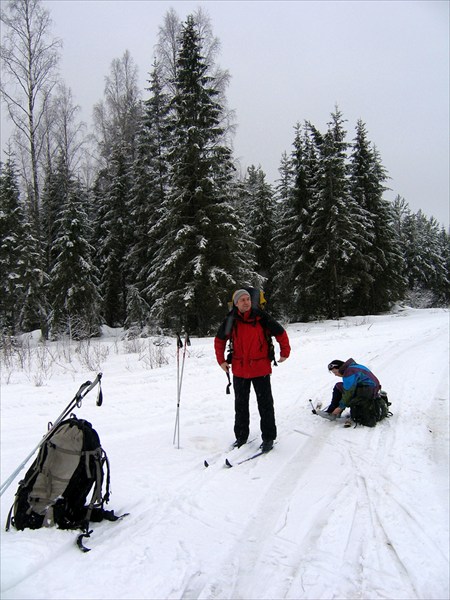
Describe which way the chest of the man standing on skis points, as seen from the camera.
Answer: toward the camera

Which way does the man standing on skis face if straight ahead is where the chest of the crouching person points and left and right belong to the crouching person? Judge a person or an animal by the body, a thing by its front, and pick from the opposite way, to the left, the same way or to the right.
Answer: to the left

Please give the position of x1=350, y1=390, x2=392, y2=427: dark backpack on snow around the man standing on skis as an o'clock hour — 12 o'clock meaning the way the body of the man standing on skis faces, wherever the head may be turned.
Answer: The dark backpack on snow is roughly at 8 o'clock from the man standing on skis.

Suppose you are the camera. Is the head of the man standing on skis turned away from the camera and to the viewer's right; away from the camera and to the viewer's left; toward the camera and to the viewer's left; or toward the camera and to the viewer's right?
toward the camera and to the viewer's right

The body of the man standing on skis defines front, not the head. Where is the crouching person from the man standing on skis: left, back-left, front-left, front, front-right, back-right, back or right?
back-left

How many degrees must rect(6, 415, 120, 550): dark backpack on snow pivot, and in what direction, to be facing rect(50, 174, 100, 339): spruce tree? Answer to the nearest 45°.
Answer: approximately 135° to its right

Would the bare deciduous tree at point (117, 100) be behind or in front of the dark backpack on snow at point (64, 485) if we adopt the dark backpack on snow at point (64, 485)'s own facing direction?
behind

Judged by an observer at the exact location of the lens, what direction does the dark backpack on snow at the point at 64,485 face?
facing the viewer and to the left of the viewer

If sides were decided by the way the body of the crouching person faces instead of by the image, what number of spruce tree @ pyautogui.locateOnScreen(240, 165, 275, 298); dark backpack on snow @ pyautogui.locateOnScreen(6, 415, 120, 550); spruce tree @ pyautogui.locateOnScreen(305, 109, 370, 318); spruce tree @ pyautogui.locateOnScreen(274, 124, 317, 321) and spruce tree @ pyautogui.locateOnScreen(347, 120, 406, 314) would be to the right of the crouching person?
4

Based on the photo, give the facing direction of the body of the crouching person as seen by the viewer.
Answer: to the viewer's left

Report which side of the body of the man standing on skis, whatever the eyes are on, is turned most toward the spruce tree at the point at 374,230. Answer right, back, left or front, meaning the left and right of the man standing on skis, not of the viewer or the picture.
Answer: back

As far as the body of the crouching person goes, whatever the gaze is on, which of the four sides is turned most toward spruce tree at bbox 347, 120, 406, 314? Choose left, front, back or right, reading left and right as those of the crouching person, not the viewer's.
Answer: right

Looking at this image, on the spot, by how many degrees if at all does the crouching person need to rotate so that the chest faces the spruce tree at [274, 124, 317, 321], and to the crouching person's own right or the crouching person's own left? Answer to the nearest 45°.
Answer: approximately 90° to the crouching person's own right

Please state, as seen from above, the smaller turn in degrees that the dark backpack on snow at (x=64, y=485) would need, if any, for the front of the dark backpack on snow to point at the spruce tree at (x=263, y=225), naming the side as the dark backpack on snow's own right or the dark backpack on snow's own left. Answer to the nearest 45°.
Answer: approximately 180°
